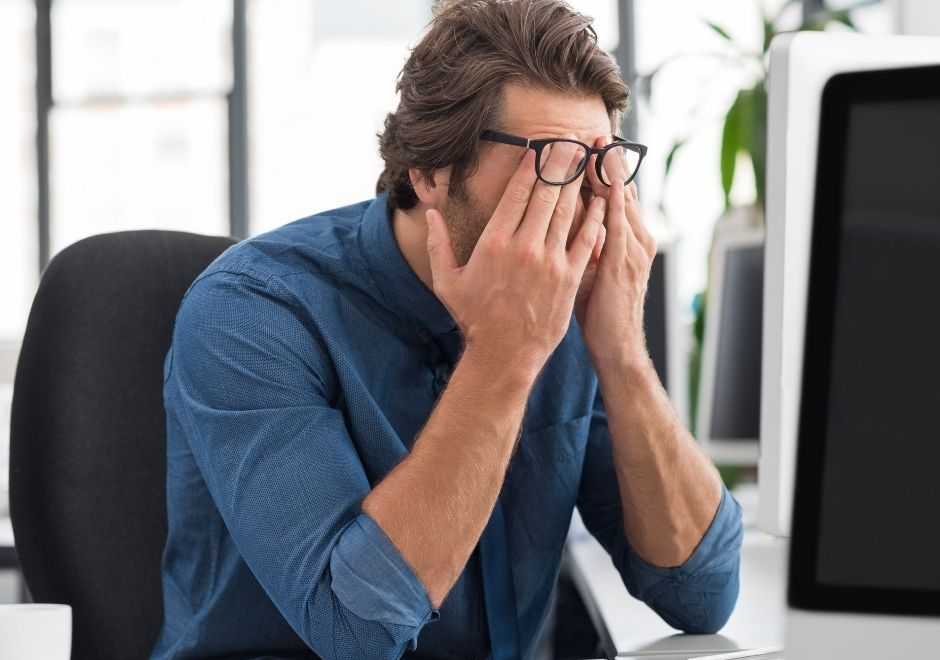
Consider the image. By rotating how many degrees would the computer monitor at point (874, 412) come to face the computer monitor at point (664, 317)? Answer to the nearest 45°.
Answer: approximately 135° to its right

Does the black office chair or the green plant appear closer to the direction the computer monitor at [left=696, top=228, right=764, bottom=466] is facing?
the black office chair

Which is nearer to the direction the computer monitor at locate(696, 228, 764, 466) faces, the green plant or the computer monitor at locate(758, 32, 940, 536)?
the computer monitor

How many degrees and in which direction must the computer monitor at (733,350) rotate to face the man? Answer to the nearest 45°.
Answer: approximately 45° to its left

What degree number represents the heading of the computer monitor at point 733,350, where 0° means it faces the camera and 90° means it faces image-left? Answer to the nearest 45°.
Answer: approximately 45°

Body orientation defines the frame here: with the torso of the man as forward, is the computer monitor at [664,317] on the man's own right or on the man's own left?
on the man's own left

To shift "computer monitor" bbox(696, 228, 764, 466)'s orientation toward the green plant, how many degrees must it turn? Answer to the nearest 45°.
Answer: approximately 135° to its right

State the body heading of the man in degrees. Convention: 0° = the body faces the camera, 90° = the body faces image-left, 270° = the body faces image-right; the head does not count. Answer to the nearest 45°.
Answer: approximately 315°
